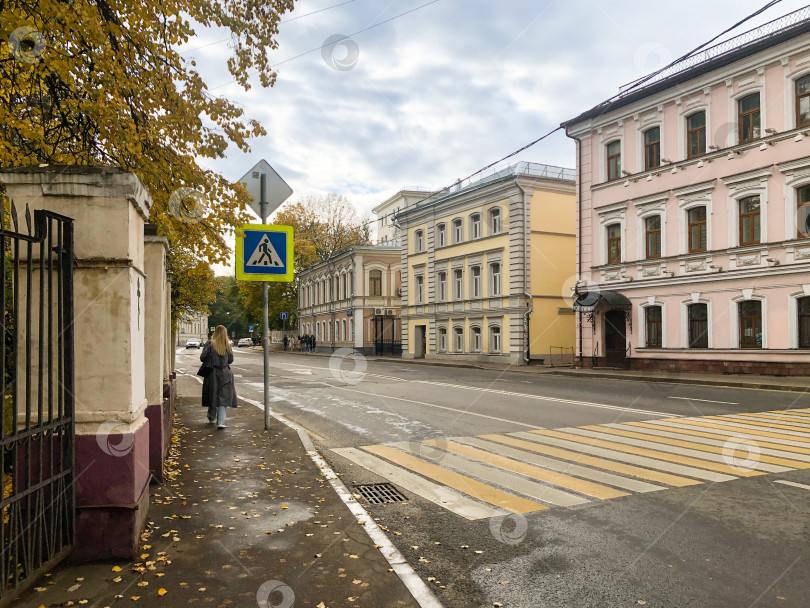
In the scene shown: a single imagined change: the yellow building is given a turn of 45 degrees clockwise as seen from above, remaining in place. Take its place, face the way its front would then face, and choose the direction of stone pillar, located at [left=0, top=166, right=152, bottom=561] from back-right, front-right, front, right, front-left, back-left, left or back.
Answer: left

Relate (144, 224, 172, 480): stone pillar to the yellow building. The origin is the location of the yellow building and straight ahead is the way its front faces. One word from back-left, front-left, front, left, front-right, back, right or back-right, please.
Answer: front-left

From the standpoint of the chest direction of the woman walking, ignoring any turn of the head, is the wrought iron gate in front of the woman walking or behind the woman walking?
behind

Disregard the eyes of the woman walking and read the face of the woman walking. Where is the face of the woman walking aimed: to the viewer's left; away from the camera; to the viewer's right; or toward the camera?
away from the camera

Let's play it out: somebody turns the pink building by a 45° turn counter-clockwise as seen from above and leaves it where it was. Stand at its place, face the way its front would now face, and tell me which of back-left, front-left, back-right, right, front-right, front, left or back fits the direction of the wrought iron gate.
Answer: front

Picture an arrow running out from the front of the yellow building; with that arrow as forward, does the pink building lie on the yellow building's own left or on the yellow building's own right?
on the yellow building's own left

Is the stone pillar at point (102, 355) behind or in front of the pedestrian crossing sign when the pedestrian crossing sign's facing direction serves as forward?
in front

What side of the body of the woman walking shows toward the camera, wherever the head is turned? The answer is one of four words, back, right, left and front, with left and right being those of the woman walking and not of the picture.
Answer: back

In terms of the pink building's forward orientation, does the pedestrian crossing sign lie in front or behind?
in front

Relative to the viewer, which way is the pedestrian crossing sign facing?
toward the camera

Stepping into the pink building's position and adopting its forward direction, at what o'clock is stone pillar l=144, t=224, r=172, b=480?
The stone pillar is roughly at 11 o'clock from the pink building.

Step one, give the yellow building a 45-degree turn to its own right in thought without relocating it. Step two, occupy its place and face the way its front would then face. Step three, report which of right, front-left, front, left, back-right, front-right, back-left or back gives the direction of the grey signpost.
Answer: left

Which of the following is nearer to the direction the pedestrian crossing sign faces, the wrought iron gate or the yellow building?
the wrought iron gate
